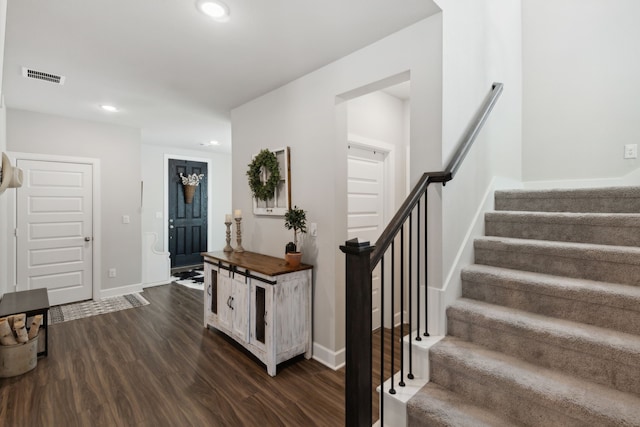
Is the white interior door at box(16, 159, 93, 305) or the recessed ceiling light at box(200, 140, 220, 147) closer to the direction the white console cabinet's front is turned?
the white interior door

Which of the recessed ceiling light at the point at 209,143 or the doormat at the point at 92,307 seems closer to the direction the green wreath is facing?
the doormat

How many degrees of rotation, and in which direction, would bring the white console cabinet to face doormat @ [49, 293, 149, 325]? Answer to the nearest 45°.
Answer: approximately 90° to its right

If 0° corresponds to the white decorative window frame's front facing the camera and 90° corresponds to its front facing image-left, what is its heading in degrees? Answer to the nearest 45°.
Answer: approximately 45°

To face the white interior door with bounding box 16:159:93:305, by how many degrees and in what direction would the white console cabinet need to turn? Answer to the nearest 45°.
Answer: approximately 90° to its right

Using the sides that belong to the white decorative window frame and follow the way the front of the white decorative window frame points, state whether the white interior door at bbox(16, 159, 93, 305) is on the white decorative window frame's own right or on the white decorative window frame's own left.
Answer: on the white decorative window frame's own right

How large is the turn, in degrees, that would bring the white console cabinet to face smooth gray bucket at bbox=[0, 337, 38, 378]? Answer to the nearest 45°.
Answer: approximately 45° to its right

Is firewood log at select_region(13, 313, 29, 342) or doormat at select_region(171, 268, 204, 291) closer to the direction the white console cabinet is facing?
the firewood log

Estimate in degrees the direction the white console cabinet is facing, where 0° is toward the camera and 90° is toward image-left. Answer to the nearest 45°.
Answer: approximately 45°

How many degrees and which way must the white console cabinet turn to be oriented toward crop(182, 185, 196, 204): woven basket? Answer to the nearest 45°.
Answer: approximately 135° to its right
